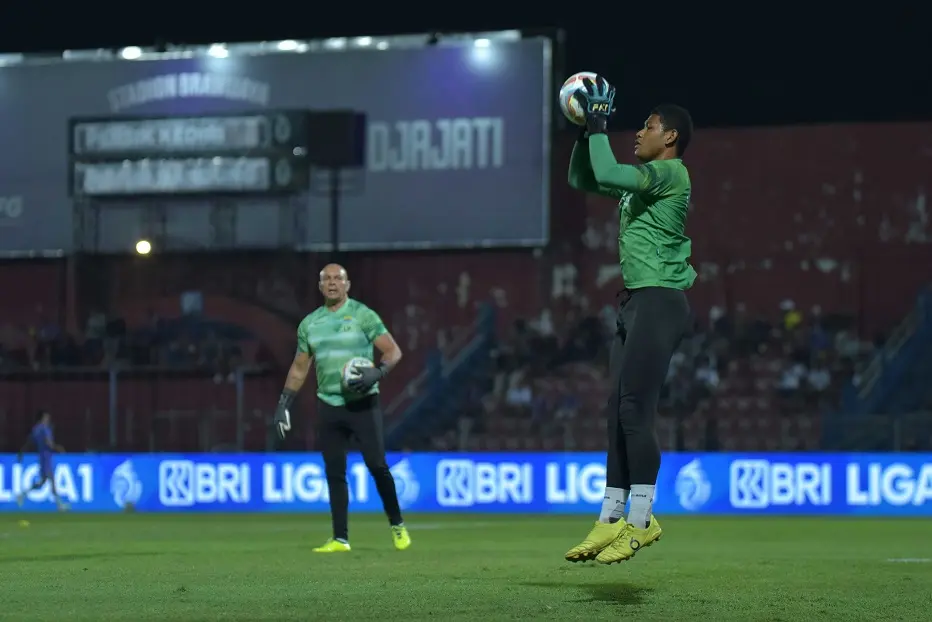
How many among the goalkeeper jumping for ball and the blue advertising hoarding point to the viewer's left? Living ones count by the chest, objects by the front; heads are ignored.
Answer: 1

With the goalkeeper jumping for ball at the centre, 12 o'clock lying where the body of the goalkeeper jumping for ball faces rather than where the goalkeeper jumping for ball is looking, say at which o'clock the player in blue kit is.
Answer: The player in blue kit is roughly at 2 o'clock from the goalkeeper jumping for ball.

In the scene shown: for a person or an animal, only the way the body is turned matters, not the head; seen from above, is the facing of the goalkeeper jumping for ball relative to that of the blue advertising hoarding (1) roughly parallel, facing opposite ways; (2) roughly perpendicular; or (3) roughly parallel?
roughly perpendicular

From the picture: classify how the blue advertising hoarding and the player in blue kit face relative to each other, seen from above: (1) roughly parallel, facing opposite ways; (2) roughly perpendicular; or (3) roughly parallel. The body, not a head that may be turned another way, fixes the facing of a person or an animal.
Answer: roughly perpendicular

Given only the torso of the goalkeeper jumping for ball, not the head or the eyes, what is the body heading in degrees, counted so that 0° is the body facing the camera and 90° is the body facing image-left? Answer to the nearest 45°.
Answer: approximately 90°

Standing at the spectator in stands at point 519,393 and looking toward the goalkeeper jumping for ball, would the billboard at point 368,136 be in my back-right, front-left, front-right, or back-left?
back-right

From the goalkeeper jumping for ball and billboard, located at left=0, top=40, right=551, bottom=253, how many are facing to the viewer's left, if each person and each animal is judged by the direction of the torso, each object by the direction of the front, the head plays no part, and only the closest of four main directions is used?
1
